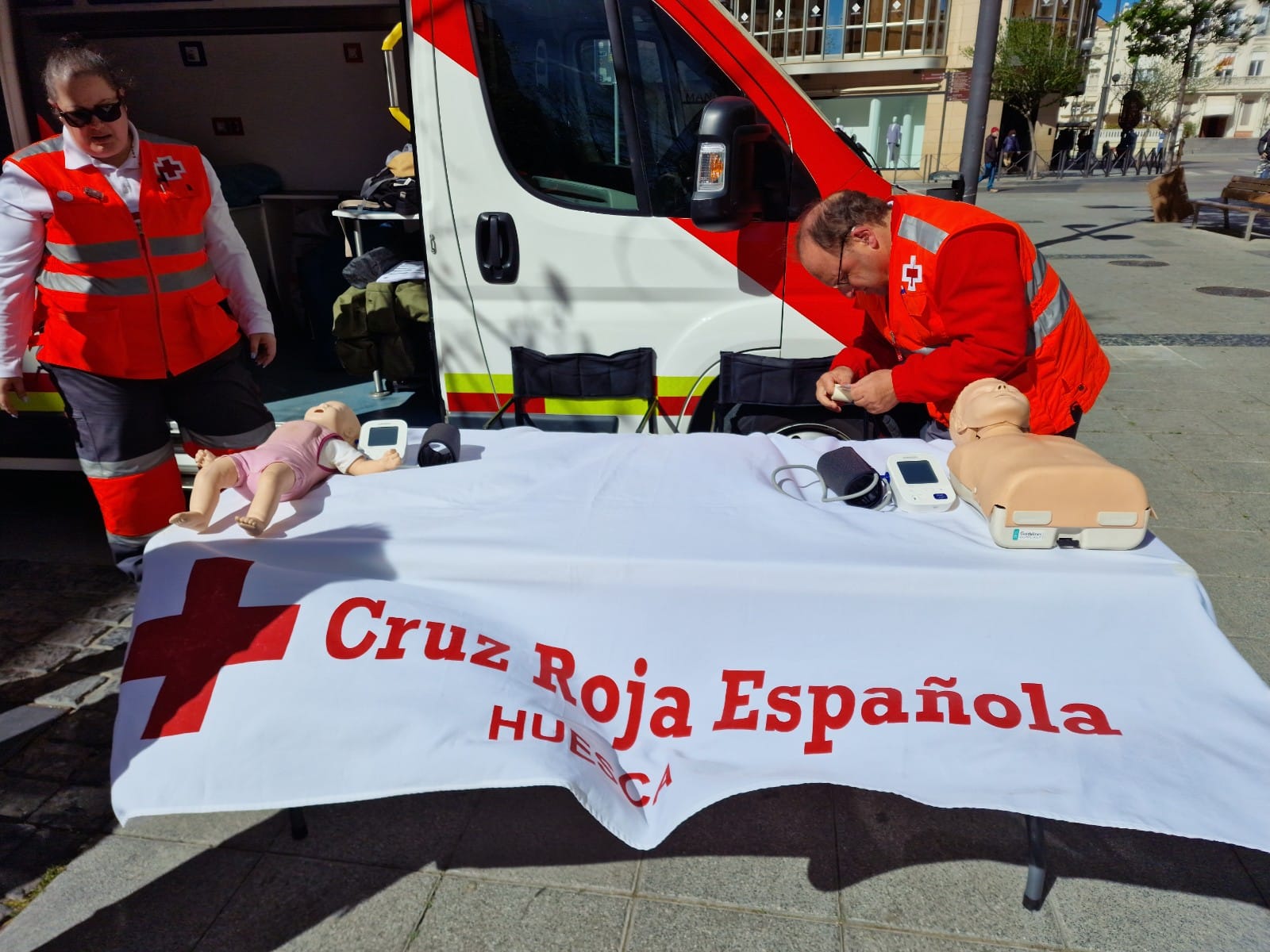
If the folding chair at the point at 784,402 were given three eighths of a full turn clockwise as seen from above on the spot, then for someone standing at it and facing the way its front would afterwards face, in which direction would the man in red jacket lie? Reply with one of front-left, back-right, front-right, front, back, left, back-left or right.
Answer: back

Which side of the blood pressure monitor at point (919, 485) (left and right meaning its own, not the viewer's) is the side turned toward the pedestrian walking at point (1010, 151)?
back

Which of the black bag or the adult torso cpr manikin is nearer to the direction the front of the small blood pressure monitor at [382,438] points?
the adult torso cpr manikin

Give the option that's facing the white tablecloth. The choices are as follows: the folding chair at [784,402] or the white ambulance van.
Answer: the folding chair

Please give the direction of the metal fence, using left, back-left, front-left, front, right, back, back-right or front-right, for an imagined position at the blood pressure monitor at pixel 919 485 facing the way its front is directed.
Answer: back

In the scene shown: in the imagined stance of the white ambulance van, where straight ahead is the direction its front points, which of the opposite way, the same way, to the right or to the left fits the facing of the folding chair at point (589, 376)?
to the right

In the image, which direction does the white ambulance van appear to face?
to the viewer's right

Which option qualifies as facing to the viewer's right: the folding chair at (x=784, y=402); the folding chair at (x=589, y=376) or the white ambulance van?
the white ambulance van

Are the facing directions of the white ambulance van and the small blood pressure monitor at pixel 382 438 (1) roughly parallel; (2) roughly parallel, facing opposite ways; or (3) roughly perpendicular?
roughly perpendicular

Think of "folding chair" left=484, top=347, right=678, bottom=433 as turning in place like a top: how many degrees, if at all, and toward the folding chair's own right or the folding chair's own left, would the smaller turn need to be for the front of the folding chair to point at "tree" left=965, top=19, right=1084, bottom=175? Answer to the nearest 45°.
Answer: approximately 135° to the folding chair's own left

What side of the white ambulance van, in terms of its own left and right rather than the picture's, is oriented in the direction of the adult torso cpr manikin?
right

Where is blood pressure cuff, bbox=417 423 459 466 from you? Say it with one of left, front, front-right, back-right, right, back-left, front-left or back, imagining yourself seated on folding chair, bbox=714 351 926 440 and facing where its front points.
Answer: front-right

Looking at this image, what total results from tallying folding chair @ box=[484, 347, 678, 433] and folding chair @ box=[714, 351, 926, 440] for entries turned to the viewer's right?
0

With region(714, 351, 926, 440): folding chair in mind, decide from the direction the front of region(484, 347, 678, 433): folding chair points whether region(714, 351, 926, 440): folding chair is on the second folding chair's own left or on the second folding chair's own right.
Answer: on the second folding chair's own left
